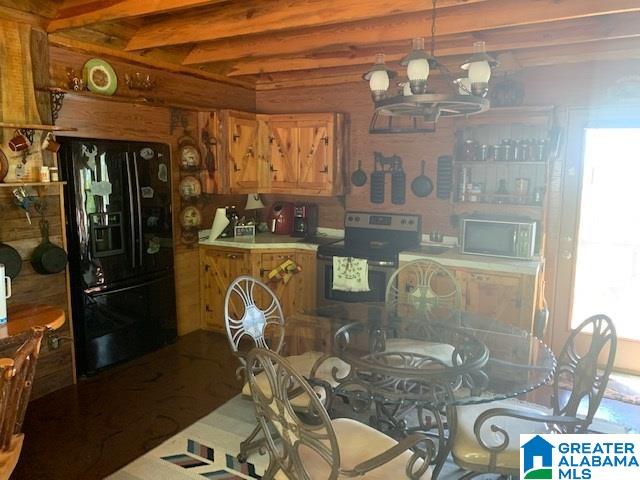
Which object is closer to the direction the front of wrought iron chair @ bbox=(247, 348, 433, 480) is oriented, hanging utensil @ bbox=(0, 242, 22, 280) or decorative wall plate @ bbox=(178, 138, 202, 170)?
the decorative wall plate

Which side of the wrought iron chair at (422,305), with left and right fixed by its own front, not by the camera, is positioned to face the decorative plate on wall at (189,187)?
right

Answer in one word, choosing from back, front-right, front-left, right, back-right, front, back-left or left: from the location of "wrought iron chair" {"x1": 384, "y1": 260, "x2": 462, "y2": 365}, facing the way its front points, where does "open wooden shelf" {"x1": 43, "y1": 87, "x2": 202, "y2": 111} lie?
right

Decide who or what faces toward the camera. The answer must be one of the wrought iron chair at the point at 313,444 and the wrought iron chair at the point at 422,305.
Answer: the wrought iron chair at the point at 422,305

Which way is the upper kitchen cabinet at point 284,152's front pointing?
toward the camera

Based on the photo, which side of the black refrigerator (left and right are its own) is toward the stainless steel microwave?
front

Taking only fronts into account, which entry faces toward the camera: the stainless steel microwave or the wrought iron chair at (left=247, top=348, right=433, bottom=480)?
the stainless steel microwave

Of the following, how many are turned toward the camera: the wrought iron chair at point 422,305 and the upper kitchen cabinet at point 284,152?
2

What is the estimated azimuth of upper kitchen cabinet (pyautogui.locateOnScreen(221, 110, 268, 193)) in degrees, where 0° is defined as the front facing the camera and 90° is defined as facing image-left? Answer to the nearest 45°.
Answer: approximately 315°

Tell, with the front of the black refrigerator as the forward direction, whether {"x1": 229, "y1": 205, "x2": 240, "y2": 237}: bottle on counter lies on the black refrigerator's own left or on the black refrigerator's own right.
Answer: on the black refrigerator's own left

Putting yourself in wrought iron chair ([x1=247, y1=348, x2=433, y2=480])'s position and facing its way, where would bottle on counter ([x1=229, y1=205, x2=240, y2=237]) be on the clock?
The bottle on counter is roughly at 10 o'clock from the wrought iron chair.

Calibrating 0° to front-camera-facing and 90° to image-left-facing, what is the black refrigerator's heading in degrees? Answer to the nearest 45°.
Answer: approximately 315°

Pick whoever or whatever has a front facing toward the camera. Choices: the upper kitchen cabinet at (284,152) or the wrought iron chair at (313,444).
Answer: the upper kitchen cabinet

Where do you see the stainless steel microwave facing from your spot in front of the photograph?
facing the viewer

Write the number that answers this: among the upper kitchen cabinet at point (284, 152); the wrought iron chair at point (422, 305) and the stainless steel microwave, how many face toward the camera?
3

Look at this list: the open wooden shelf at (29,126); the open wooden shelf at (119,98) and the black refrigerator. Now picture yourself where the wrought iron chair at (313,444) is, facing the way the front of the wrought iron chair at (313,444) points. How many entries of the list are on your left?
3

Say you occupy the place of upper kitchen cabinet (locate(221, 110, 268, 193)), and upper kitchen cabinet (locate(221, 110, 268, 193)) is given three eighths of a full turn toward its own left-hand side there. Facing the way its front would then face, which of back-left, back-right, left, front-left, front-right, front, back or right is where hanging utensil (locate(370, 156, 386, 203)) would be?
right

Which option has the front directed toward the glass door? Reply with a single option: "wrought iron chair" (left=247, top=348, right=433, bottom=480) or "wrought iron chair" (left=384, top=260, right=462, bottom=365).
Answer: "wrought iron chair" (left=247, top=348, right=433, bottom=480)

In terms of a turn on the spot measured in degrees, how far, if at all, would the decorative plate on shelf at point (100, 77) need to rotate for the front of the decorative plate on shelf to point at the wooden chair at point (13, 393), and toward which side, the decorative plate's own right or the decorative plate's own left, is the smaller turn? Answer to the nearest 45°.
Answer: approximately 45° to the decorative plate's own right
